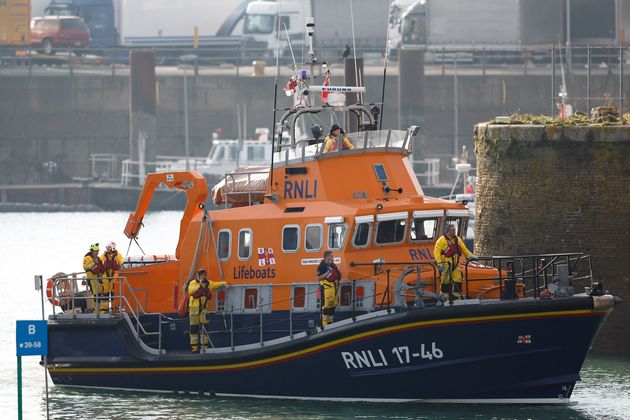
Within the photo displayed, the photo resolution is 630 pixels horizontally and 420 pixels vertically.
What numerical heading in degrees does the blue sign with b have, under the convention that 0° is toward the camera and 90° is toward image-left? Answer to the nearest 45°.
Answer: approximately 0°

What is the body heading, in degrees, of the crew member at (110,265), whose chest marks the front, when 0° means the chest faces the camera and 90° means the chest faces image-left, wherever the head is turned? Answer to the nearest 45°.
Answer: approximately 0°

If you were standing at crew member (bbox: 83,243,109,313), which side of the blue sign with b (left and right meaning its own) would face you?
back

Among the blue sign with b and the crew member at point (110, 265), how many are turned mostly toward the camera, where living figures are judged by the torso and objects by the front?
2

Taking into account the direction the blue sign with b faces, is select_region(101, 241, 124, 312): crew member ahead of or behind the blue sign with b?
behind
